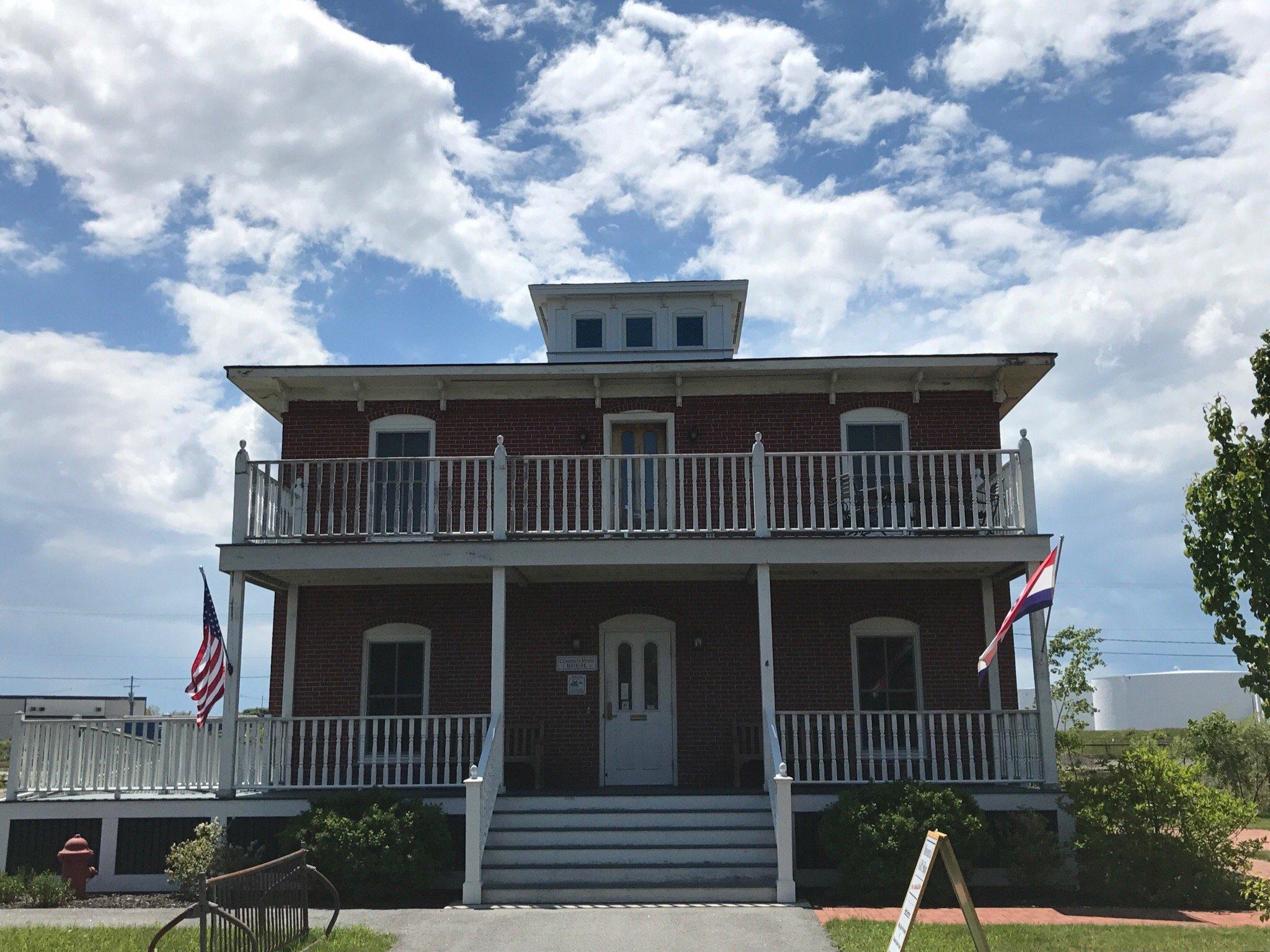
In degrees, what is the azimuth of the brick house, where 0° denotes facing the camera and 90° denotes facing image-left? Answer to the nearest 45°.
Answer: approximately 0°

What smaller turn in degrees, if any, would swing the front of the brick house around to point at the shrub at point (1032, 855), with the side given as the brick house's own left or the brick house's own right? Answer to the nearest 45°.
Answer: approximately 45° to the brick house's own left

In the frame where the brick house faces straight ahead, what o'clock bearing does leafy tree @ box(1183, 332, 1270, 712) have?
The leafy tree is roughly at 11 o'clock from the brick house.

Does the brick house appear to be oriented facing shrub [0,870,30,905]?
no

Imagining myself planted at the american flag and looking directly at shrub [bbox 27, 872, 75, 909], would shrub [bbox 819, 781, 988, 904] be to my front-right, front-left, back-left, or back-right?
back-left

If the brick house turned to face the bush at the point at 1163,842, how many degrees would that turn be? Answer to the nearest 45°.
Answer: approximately 45° to its left

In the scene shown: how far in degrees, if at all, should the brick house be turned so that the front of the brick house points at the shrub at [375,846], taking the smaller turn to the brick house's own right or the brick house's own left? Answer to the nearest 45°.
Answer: approximately 45° to the brick house's own right

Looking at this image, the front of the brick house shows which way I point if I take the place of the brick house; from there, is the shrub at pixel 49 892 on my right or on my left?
on my right

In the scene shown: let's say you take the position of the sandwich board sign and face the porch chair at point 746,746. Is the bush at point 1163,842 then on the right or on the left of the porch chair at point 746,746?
right

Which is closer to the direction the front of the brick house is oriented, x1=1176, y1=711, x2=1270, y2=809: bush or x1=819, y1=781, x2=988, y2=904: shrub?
the shrub

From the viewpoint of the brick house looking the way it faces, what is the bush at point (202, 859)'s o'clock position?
The bush is roughly at 2 o'clock from the brick house.

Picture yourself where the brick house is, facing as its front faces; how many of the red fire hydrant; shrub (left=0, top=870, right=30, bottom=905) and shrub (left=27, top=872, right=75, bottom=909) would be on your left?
0

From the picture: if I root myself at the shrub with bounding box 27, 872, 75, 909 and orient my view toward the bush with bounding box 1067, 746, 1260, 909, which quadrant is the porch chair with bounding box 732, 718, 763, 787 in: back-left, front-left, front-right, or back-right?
front-left

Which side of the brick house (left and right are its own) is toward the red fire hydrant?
right
